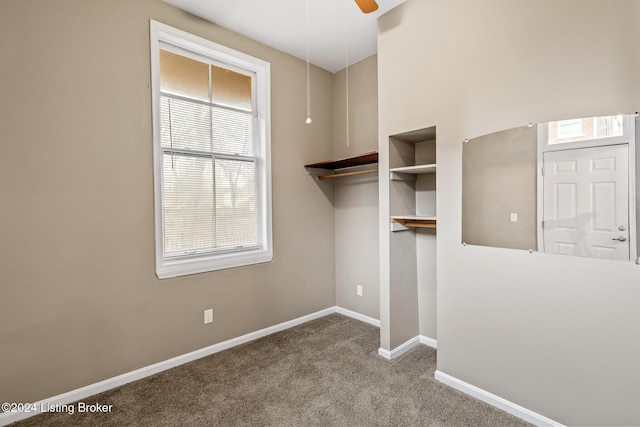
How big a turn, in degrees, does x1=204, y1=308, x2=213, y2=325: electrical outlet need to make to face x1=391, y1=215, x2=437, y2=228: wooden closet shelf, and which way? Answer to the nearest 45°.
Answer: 0° — it already faces it

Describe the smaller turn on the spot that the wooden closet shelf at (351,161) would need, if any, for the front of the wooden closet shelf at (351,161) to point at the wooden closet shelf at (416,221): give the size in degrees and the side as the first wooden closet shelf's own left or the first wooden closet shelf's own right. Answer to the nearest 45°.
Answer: approximately 90° to the first wooden closet shelf's own left

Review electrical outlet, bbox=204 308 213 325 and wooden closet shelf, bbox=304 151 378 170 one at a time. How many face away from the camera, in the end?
0

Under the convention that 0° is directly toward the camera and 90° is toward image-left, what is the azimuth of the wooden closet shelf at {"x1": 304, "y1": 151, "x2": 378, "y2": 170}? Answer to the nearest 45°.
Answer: approximately 45°

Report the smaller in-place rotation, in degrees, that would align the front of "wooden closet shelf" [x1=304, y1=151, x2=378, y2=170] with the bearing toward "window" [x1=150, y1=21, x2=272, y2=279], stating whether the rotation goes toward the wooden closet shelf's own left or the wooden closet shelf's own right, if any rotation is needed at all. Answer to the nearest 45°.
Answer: approximately 45° to the wooden closet shelf's own right
